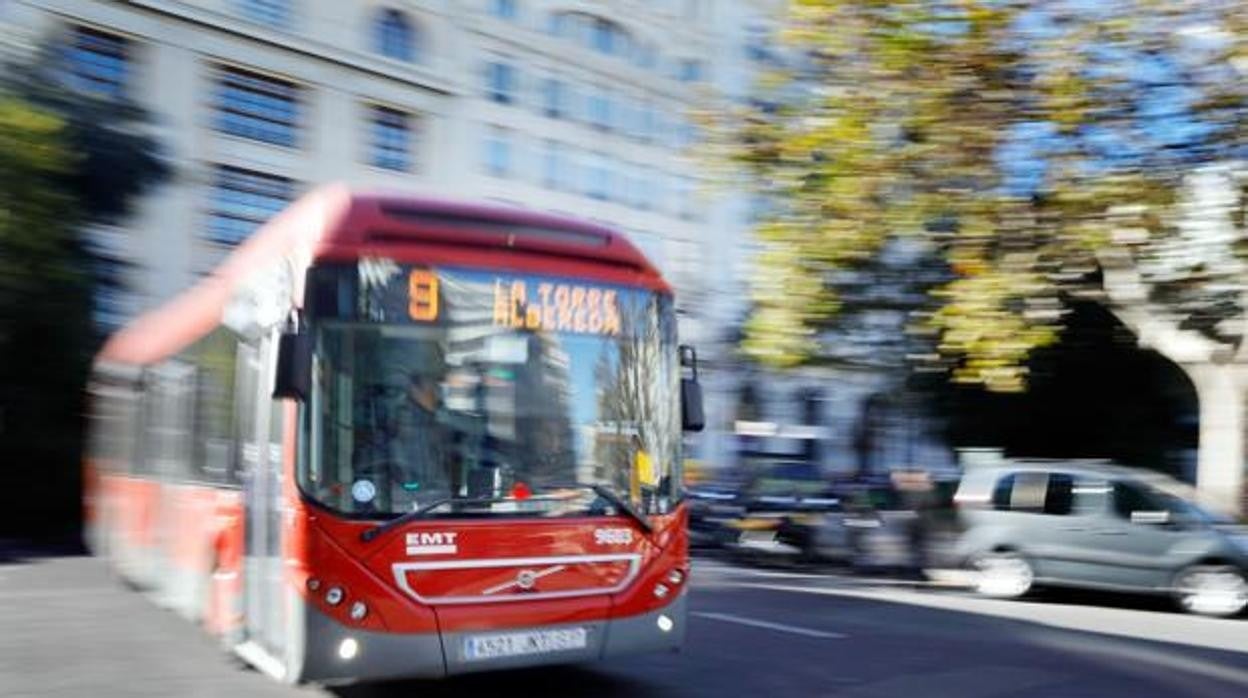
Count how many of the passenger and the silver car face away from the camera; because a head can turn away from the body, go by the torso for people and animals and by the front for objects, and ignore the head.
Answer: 0

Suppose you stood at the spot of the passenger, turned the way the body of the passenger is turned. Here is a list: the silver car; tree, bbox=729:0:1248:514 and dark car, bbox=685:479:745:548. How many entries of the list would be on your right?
0

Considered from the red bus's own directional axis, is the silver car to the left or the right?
on its left

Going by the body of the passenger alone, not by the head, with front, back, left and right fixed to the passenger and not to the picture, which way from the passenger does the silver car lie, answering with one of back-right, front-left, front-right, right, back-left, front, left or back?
left

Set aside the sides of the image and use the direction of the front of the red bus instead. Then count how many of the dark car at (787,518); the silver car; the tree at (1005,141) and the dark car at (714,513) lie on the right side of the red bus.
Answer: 0

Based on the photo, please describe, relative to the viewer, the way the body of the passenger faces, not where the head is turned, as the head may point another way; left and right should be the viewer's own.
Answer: facing the viewer and to the right of the viewer

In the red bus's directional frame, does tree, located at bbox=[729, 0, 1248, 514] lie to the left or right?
on its left

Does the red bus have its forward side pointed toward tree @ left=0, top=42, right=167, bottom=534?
no

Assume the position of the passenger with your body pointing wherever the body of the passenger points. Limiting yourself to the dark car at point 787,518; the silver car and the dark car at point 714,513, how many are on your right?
0

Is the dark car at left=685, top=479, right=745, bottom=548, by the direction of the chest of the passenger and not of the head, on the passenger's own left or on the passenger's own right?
on the passenger's own left

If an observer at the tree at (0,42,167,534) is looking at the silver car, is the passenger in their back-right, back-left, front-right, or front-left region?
front-right

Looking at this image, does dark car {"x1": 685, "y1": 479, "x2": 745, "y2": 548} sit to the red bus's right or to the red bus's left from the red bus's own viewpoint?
on its left

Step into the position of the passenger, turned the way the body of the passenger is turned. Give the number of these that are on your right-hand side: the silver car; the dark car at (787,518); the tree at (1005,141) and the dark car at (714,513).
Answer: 0

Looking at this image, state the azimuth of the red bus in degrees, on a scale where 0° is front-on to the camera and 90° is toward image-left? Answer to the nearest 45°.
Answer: approximately 315°

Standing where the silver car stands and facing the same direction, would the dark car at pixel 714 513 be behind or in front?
behind

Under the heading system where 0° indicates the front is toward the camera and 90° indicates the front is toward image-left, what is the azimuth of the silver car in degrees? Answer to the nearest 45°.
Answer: approximately 270°

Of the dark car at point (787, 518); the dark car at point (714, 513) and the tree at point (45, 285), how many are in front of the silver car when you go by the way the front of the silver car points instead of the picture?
0
